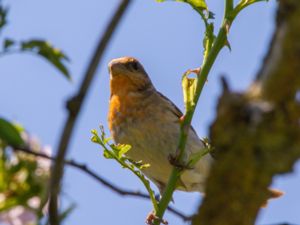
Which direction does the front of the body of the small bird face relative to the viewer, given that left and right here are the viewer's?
facing the viewer and to the left of the viewer

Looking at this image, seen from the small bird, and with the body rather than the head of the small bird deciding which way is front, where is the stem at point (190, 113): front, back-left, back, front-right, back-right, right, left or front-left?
front-left
